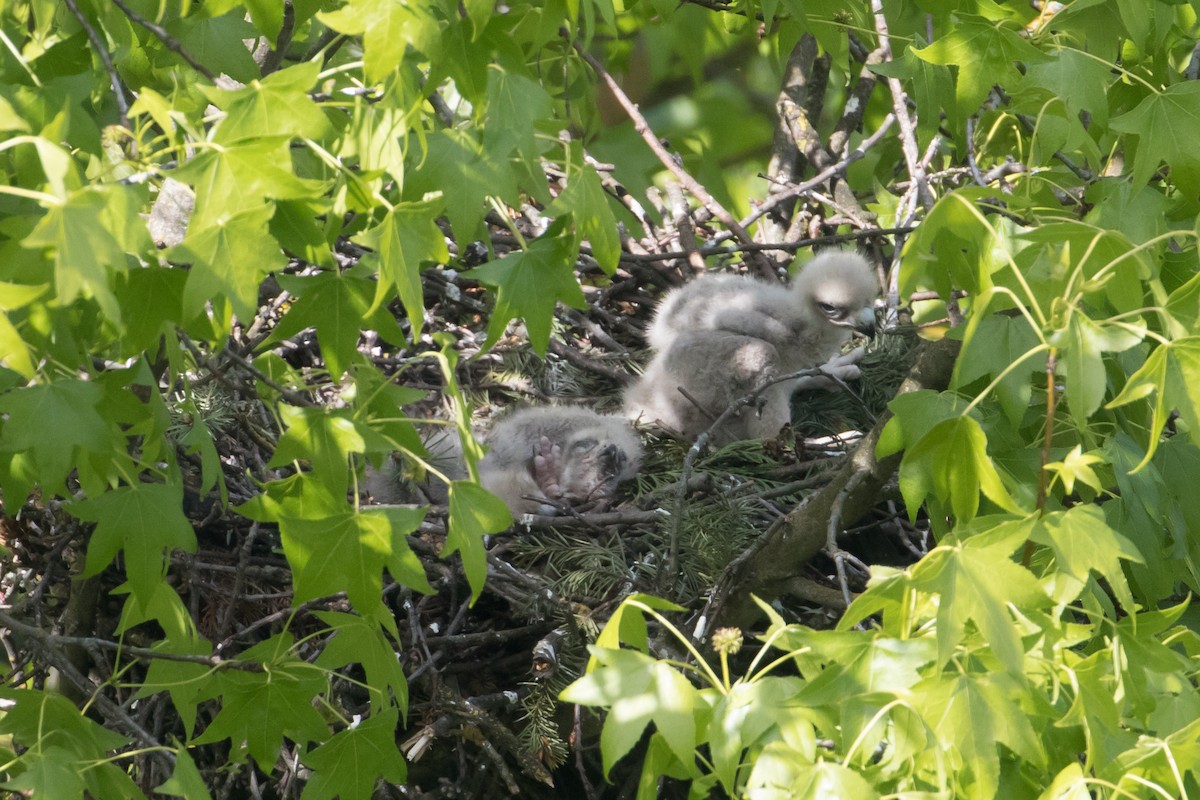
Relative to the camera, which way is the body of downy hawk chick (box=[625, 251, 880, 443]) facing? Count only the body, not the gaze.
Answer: to the viewer's right

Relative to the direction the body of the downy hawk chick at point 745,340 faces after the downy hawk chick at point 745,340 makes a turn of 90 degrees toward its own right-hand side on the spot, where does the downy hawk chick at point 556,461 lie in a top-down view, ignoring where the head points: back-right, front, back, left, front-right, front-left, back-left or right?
front-right
